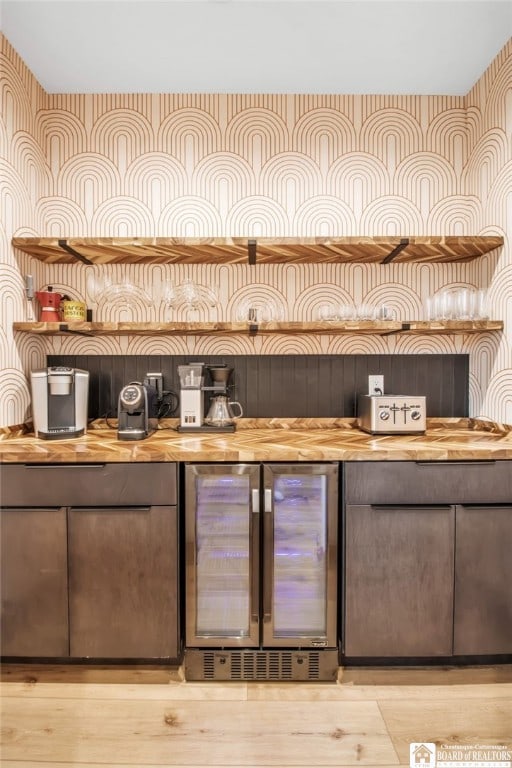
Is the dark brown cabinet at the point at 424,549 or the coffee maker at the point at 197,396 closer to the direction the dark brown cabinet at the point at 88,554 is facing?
the dark brown cabinet
